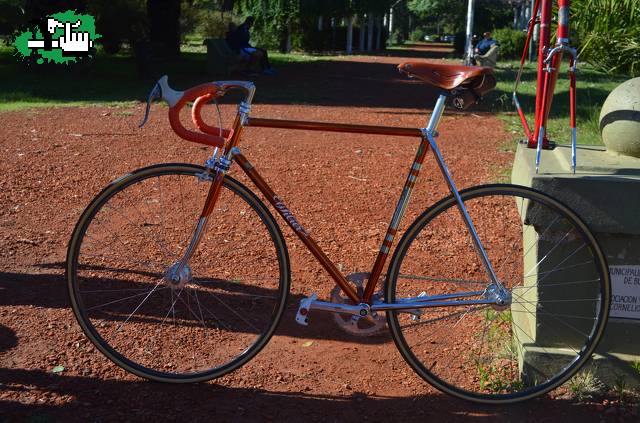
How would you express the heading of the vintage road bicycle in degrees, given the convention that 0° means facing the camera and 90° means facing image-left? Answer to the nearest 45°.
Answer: approximately 90°

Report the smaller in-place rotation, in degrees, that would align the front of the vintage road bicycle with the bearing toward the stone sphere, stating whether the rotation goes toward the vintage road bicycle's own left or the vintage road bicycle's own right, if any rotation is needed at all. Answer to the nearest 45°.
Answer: approximately 135° to the vintage road bicycle's own right

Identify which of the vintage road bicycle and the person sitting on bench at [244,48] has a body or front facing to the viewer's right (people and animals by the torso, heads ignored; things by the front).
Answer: the person sitting on bench

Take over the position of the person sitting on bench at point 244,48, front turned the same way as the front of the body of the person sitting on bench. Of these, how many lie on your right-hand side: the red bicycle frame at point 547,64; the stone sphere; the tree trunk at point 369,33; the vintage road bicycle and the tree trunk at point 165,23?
3

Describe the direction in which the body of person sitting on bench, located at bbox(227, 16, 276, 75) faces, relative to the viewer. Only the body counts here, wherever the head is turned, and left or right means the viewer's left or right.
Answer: facing to the right of the viewer

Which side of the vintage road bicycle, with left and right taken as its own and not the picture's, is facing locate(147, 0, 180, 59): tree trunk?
right

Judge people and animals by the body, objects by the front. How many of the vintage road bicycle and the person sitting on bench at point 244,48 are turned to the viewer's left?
1

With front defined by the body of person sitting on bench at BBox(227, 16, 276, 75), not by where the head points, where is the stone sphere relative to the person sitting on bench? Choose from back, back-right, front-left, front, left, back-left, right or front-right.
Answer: right

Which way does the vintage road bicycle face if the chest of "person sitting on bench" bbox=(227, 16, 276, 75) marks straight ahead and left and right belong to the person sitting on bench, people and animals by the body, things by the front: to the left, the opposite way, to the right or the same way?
the opposite way

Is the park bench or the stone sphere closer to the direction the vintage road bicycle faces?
the park bench

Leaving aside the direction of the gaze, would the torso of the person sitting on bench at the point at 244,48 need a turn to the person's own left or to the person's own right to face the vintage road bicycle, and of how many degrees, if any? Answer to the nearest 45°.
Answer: approximately 90° to the person's own right

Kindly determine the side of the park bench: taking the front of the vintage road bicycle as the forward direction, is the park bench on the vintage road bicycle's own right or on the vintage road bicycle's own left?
on the vintage road bicycle's own right
